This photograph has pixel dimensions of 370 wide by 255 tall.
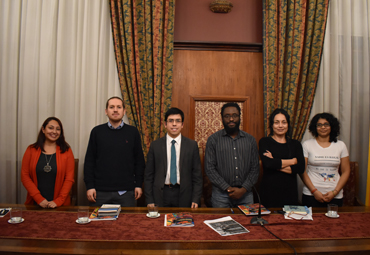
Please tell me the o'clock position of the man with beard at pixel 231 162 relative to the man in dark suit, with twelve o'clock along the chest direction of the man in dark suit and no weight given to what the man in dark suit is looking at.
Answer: The man with beard is roughly at 9 o'clock from the man in dark suit.

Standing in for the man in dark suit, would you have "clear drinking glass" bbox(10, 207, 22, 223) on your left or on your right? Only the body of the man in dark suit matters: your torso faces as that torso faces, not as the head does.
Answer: on your right

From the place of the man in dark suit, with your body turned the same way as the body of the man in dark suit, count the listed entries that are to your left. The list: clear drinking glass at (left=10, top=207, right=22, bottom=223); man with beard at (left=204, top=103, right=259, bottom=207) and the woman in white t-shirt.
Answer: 2
